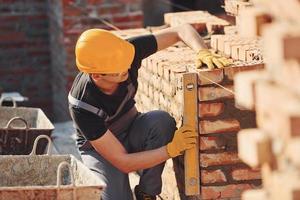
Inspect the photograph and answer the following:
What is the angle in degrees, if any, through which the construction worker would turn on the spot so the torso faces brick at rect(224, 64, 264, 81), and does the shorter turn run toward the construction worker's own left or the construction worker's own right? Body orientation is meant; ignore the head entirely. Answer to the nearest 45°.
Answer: approximately 45° to the construction worker's own left

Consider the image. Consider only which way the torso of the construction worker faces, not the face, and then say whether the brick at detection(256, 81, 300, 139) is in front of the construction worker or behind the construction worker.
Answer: in front

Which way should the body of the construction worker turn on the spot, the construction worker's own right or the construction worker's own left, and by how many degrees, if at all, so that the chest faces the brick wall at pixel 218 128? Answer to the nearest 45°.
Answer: approximately 45° to the construction worker's own left

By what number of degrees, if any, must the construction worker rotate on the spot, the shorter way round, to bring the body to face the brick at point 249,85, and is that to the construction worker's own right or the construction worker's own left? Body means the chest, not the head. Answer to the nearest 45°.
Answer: approximately 45° to the construction worker's own right

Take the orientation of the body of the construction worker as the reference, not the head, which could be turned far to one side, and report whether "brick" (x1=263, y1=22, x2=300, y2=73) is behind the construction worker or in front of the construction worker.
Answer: in front

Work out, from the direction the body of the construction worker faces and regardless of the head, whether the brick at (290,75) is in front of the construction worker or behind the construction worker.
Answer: in front

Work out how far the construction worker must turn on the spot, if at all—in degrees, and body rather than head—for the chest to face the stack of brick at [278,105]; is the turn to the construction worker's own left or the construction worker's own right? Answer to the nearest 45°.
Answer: approximately 45° to the construction worker's own right

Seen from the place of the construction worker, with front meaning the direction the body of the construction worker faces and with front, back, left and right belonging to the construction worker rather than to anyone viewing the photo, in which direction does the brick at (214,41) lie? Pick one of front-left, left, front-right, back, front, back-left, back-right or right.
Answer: left

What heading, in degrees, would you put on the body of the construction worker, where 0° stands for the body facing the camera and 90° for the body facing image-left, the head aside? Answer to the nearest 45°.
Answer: approximately 315°

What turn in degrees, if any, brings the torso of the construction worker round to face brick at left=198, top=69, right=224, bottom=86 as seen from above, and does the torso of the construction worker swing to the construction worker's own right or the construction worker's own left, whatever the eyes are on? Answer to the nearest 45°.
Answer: approximately 45° to the construction worker's own left

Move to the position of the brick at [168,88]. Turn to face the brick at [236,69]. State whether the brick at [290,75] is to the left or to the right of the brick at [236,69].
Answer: right
